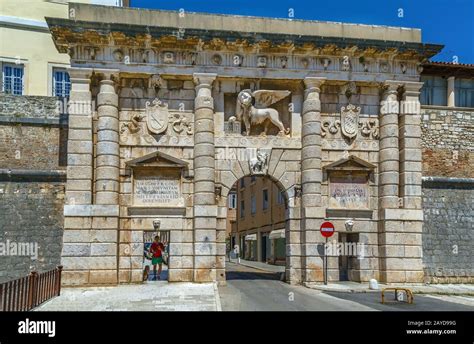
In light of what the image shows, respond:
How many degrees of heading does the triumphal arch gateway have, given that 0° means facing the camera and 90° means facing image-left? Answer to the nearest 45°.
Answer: approximately 0°

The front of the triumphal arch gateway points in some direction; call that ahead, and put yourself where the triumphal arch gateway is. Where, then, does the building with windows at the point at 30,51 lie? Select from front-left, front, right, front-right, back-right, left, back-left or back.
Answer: back-right
